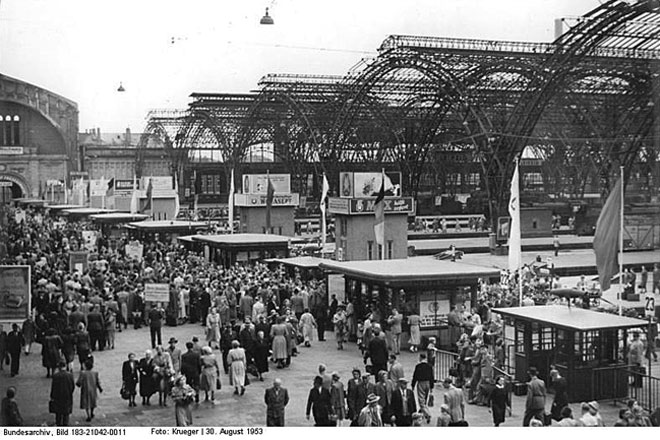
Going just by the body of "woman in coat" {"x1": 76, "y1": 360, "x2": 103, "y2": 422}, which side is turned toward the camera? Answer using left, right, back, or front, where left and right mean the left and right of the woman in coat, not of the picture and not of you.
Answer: back

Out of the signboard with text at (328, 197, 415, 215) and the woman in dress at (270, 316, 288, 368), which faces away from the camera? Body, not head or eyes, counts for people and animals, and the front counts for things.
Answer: the woman in dress

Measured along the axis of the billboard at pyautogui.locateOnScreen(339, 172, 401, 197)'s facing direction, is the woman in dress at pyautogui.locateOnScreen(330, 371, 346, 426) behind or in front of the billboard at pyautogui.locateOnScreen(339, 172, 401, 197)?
in front

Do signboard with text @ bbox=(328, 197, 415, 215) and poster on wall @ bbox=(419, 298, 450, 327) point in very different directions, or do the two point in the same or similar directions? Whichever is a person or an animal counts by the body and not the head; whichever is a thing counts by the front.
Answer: same or similar directions

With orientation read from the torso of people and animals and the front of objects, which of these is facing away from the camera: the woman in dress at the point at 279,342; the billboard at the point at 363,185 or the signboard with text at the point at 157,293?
the woman in dress

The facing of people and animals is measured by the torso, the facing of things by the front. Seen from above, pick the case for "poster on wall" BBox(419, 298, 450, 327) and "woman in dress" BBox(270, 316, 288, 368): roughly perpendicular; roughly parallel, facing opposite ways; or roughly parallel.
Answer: roughly parallel, facing opposite ways

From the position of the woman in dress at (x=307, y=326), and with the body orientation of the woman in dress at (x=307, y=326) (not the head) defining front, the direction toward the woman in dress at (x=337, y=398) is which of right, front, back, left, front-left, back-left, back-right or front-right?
back

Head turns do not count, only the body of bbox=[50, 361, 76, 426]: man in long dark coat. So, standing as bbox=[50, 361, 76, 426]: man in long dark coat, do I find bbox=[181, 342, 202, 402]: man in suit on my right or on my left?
on my right

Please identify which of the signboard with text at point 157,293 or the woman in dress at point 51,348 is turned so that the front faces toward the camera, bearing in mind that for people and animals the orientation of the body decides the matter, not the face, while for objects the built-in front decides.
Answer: the signboard with text

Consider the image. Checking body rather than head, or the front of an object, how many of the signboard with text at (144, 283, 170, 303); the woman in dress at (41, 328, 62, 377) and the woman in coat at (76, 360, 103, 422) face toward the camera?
1

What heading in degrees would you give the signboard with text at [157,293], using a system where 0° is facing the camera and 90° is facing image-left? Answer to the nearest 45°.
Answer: approximately 0°

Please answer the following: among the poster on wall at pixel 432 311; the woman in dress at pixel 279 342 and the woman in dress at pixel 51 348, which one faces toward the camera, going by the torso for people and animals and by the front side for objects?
the poster on wall

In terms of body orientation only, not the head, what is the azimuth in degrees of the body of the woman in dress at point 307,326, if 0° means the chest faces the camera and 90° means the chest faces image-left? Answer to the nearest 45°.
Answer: approximately 180°

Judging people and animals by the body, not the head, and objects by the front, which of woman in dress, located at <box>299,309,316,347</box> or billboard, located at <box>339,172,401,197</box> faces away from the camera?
the woman in dress

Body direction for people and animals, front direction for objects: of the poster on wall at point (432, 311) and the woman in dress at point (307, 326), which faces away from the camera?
the woman in dress

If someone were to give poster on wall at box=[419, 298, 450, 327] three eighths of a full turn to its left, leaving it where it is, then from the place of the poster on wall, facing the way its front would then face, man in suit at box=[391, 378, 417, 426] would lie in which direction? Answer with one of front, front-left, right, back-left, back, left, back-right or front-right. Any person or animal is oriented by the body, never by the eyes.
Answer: back-right
